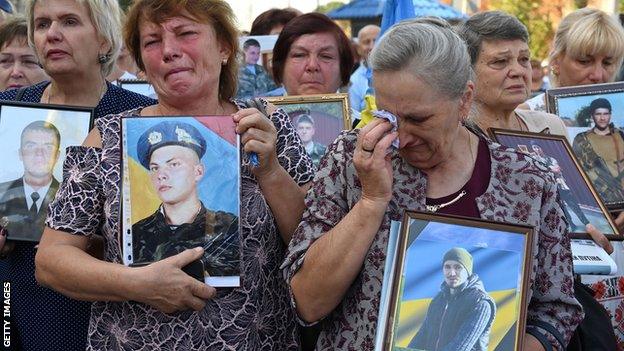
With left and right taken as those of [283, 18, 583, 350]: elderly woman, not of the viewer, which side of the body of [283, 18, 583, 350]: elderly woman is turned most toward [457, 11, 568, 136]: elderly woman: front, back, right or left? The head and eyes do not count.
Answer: back

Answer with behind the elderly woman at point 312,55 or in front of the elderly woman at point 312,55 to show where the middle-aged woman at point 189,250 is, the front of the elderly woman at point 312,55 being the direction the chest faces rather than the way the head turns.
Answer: in front

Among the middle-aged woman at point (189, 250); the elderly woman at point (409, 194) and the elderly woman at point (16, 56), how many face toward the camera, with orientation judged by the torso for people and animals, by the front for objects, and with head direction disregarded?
3

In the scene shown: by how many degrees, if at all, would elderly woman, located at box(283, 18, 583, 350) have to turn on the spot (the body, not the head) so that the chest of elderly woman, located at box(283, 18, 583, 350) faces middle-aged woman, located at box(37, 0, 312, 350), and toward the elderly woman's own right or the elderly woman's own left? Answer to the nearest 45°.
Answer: approximately 90° to the elderly woman's own right

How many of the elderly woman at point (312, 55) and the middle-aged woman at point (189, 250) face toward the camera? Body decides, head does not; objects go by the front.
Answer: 2

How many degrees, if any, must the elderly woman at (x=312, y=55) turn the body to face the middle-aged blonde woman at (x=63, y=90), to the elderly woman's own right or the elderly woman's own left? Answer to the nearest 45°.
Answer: approximately 45° to the elderly woman's own right
